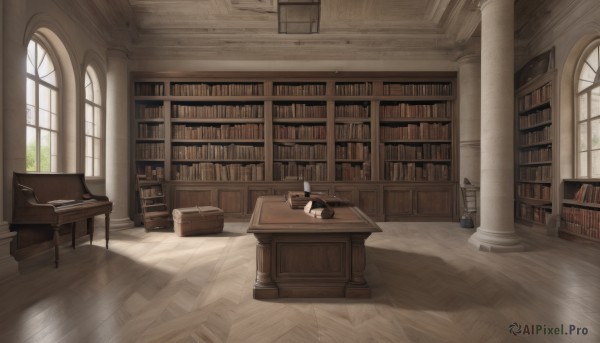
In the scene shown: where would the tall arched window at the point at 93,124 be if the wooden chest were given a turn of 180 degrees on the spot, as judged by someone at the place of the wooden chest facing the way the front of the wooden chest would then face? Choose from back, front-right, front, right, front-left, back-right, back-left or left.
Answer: front-left

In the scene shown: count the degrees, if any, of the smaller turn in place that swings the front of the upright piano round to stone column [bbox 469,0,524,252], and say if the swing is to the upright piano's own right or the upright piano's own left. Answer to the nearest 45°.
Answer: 0° — it already faces it

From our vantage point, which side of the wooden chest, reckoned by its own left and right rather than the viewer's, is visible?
front

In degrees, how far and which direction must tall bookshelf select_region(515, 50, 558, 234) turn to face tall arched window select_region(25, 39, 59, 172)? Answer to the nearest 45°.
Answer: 0° — it already faces it

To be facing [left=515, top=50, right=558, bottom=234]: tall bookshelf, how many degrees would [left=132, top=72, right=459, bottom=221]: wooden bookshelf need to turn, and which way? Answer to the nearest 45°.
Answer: approximately 90° to its left

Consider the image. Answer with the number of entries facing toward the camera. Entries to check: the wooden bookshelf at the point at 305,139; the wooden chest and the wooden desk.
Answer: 3

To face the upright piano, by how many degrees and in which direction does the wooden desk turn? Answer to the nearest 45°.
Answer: approximately 90° to its right

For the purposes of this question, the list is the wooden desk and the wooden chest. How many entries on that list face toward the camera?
2

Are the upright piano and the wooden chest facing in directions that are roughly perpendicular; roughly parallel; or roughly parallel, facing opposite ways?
roughly perpendicular

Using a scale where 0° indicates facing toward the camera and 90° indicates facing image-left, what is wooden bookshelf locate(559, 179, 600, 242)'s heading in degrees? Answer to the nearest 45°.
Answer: approximately 45°

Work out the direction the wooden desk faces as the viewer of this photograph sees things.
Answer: facing the viewer
